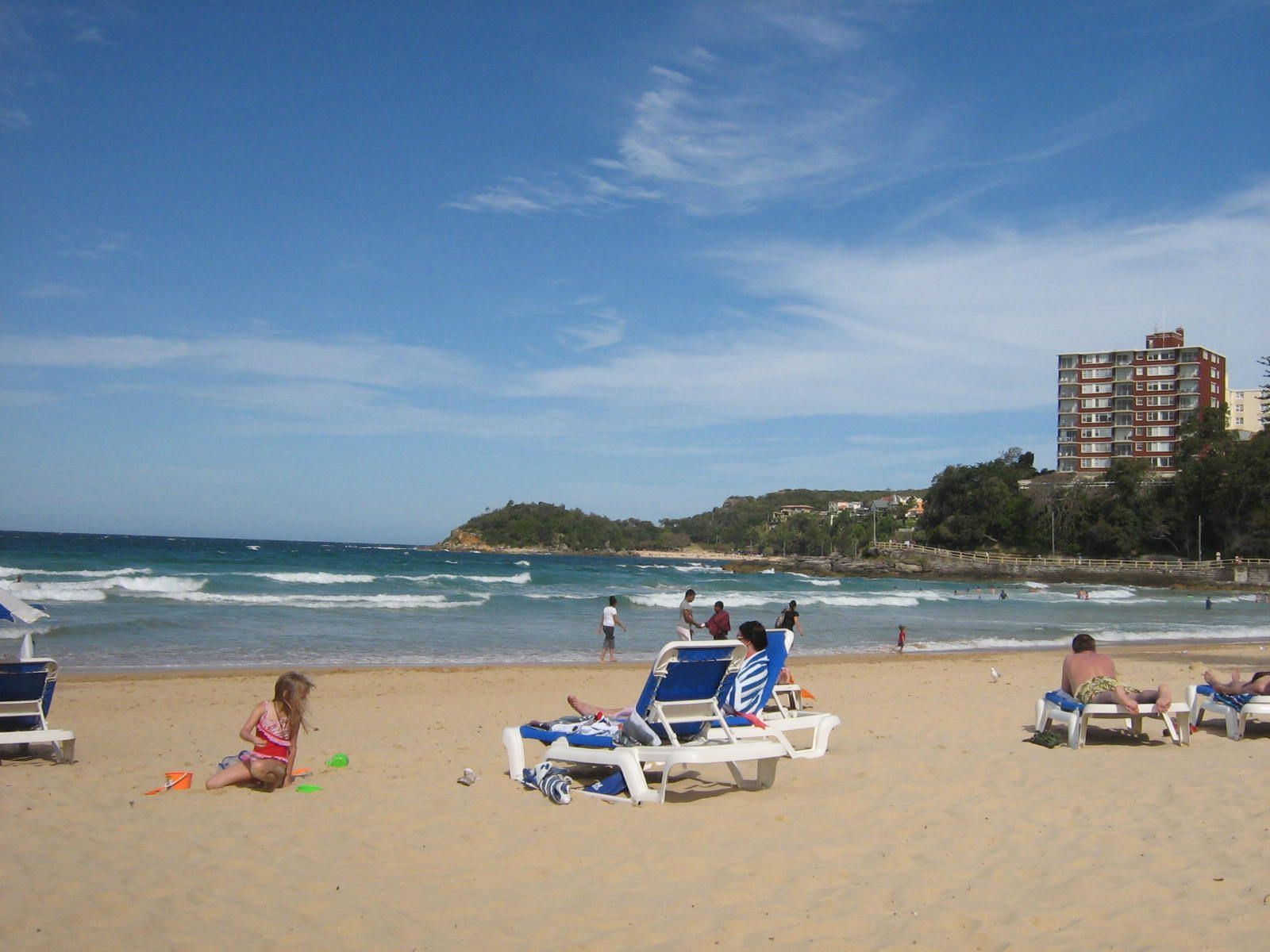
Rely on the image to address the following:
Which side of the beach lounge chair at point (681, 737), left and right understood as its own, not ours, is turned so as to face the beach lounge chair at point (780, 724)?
right

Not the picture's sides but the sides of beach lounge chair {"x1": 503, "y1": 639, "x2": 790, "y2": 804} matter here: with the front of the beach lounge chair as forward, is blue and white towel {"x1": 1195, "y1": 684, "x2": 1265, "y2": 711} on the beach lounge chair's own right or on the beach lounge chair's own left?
on the beach lounge chair's own right

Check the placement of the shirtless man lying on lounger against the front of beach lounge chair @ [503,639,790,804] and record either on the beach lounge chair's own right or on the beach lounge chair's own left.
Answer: on the beach lounge chair's own right

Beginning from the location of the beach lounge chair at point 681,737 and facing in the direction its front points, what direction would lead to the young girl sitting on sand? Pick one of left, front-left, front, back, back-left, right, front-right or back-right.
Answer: front-left

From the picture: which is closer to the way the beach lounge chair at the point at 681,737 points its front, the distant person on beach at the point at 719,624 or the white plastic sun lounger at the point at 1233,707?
the distant person on beach

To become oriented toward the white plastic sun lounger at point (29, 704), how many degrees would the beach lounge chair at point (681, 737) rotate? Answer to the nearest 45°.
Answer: approximately 45° to its left

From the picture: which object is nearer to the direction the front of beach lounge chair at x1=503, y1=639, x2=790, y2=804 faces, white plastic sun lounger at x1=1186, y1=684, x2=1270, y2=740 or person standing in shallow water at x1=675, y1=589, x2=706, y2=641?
the person standing in shallow water

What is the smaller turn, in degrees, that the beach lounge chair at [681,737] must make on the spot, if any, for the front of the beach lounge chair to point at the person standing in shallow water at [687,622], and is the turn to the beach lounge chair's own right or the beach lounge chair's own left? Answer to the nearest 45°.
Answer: approximately 45° to the beach lounge chair's own right

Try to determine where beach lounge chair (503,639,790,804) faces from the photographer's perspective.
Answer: facing away from the viewer and to the left of the viewer

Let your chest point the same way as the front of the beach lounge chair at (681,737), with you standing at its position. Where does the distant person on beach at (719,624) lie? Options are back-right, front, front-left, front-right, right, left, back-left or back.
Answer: front-right
